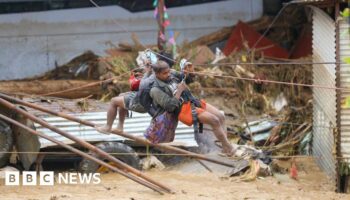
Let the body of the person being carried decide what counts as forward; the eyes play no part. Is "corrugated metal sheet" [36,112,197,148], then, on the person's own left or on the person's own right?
on the person's own right
